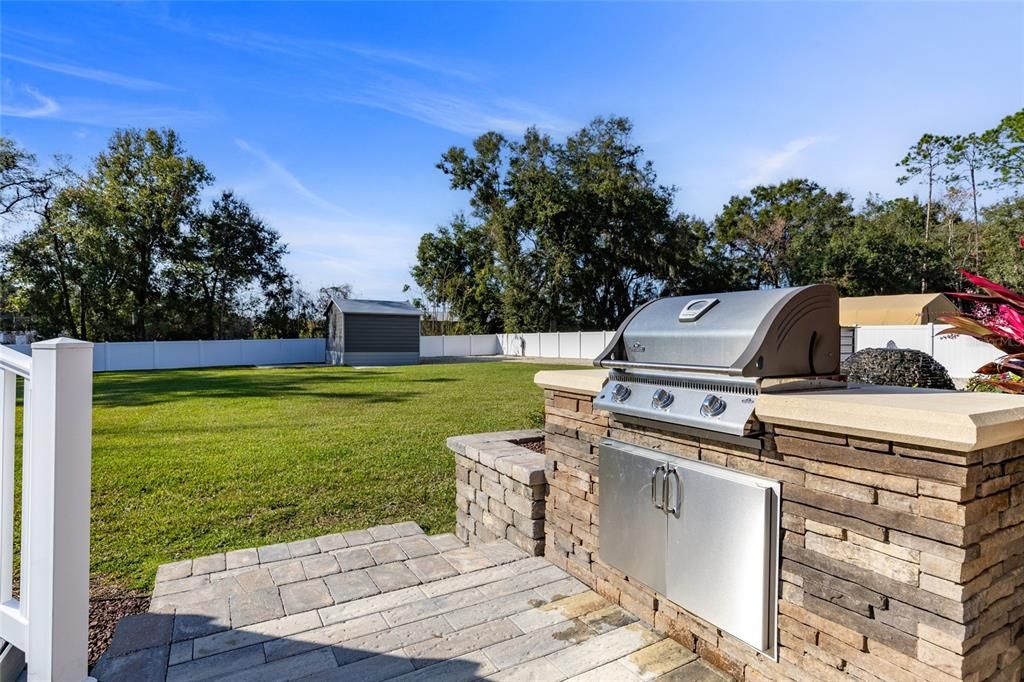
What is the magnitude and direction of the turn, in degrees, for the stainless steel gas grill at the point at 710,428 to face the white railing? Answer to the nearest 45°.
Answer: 0° — it already faces it

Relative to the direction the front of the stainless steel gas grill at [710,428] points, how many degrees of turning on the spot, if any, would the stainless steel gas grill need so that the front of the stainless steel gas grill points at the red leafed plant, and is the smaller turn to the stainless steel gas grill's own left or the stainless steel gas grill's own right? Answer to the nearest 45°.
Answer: approximately 180°

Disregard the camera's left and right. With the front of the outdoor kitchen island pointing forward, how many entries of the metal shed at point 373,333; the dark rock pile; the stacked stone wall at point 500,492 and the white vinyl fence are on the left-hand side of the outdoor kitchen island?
0

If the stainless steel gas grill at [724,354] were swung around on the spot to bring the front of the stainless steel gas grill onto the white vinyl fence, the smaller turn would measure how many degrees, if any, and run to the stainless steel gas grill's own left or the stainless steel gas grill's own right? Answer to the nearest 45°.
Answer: approximately 90° to the stainless steel gas grill's own right

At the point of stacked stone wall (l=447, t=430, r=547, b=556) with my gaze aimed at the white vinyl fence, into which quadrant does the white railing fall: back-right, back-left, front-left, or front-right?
back-left

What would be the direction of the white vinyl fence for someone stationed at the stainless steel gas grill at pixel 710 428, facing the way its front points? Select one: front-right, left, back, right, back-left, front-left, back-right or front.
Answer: right

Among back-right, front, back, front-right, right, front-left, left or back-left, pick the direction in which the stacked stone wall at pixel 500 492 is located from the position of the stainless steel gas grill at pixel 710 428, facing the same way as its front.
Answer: right

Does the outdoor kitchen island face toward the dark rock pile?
no

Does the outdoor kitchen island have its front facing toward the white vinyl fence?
no

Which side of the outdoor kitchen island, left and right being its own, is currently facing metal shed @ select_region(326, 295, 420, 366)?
right

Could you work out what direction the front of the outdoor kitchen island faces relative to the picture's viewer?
facing the viewer and to the left of the viewer

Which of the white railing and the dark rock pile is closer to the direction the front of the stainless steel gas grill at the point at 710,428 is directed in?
the white railing

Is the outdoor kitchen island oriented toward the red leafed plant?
no

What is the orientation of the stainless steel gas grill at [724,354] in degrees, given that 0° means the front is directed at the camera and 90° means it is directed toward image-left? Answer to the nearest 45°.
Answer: approximately 45°

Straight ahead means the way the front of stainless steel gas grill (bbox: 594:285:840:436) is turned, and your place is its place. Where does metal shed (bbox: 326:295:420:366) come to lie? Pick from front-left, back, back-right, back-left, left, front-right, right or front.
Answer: right

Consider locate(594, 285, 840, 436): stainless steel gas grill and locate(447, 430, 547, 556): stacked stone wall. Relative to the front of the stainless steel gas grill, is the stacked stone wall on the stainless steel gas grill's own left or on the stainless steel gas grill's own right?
on the stainless steel gas grill's own right

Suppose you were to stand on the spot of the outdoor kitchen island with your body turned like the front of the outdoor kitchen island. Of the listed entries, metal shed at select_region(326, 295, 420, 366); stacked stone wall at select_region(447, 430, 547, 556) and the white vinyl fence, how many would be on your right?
3

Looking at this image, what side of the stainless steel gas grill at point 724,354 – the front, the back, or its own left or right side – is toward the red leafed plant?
back
